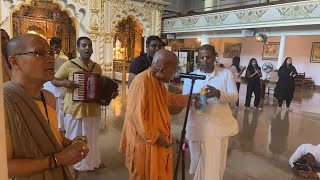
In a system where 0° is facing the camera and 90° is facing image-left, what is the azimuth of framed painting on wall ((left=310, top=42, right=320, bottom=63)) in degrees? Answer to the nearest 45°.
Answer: approximately 45°

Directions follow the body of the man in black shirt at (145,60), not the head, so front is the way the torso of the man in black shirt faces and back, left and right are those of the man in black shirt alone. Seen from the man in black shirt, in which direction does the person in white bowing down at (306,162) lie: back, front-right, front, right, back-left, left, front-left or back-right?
front-left

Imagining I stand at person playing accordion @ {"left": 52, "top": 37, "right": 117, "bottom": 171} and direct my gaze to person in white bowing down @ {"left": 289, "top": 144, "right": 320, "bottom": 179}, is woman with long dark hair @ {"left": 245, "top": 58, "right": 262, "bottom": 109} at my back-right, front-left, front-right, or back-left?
front-left

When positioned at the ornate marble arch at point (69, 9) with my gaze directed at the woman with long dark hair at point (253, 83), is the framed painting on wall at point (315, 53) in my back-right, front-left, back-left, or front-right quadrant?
front-left

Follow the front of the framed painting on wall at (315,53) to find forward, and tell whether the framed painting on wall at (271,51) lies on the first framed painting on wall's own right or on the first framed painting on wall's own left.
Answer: on the first framed painting on wall's own right

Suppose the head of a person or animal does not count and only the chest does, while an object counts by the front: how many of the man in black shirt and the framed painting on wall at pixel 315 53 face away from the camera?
0

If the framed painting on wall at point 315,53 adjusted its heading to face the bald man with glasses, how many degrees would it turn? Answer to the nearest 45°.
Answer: approximately 45° to its left

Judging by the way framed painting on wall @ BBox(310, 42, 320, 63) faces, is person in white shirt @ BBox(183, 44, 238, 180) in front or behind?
in front

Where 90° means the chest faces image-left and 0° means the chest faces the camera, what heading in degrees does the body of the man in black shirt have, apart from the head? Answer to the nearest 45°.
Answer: approximately 315°

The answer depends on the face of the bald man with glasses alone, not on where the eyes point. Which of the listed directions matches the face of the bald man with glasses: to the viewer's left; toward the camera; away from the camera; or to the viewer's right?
to the viewer's right

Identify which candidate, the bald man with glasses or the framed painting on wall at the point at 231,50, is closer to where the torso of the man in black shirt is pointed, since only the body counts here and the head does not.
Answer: the bald man with glasses

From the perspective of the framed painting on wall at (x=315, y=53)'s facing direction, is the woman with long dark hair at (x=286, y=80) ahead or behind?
ahead

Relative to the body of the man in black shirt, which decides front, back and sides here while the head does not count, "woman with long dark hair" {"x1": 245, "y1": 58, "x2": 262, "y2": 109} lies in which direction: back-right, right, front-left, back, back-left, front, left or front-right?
left

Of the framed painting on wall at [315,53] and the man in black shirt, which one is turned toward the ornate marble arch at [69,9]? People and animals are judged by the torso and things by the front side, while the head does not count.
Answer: the framed painting on wall

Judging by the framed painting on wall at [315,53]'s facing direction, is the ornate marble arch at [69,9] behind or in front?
in front

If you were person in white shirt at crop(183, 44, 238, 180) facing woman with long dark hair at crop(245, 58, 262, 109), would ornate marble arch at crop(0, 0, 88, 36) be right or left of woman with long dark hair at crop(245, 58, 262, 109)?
left
